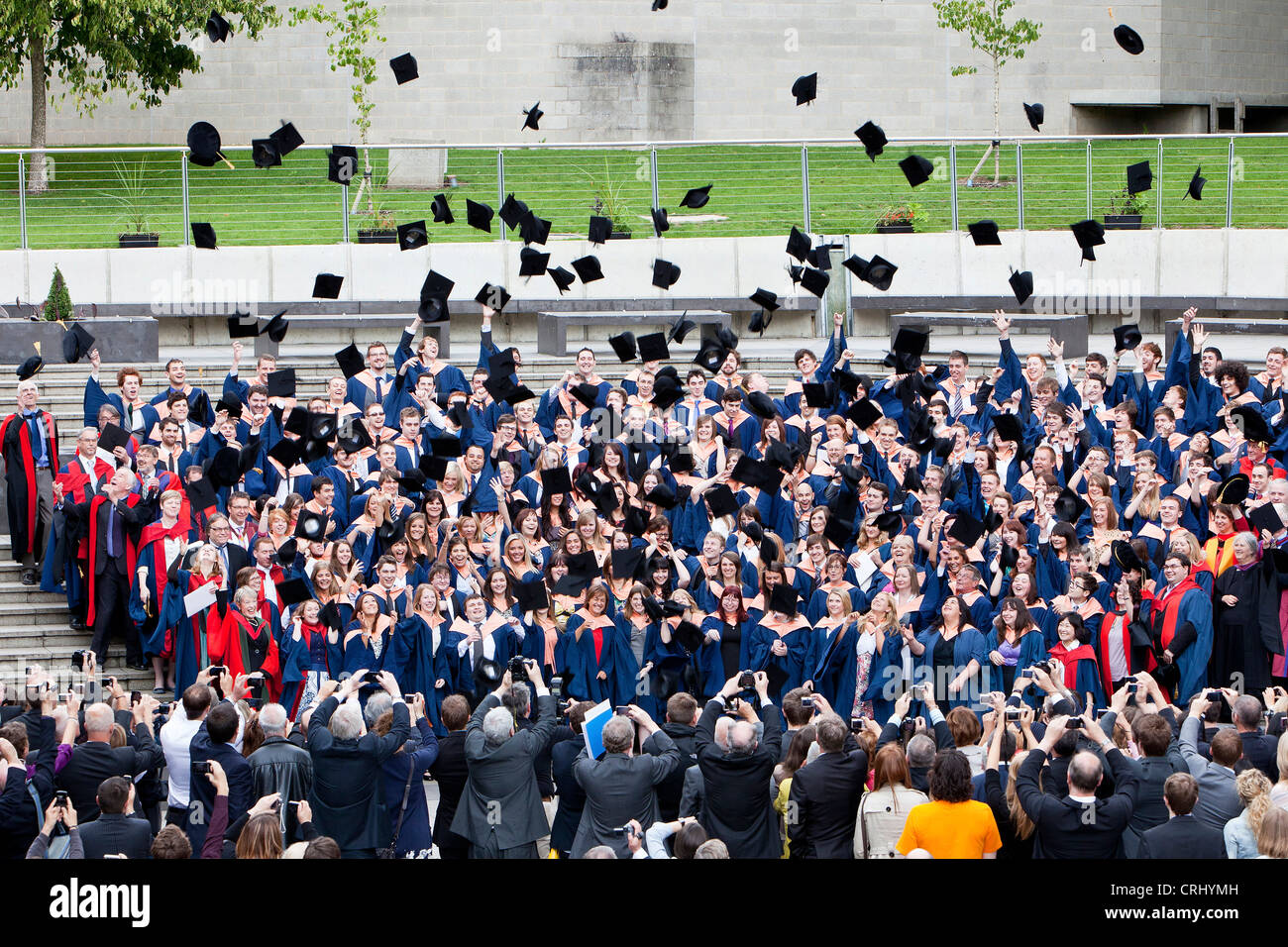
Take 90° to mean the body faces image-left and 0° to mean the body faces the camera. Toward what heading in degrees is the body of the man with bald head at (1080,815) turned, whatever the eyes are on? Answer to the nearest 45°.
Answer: approximately 180°

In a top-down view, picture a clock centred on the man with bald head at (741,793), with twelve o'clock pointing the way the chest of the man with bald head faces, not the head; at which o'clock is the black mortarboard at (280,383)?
The black mortarboard is roughly at 11 o'clock from the man with bald head.

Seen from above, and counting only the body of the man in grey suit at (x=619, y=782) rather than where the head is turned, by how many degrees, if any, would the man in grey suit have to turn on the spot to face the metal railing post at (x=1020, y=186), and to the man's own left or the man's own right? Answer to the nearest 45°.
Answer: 0° — they already face it

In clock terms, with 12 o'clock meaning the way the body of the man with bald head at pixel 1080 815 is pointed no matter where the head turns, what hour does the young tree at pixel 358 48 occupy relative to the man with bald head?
The young tree is roughly at 11 o'clock from the man with bald head.

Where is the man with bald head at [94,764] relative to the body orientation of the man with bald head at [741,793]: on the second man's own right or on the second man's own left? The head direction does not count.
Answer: on the second man's own left

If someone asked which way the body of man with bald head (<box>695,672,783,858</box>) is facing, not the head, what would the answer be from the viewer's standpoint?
away from the camera

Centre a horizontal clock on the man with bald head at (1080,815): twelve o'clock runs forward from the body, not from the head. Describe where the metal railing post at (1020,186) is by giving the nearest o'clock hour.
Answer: The metal railing post is roughly at 12 o'clock from the man with bald head.

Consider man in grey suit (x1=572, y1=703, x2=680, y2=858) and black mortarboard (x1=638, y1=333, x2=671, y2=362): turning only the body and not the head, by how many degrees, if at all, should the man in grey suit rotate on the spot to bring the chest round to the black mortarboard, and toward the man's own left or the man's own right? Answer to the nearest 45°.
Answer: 0° — they already face it

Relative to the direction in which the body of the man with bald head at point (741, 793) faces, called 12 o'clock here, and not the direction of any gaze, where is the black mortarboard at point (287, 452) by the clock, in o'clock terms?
The black mortarboard is roughly at 11 o'clock from the man with bald head.

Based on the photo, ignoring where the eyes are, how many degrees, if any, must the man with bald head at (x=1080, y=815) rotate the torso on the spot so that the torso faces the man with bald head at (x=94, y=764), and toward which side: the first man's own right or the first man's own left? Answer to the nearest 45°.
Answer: approximately 90° to the first man's own left

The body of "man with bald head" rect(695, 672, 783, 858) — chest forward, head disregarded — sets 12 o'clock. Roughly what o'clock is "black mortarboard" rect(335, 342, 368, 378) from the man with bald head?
The black mortarboard is roughly at 11 o'clock from the man with bald head.

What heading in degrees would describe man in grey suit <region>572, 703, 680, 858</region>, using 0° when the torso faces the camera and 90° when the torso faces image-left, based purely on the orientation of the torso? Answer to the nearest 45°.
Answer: approximately 180°
